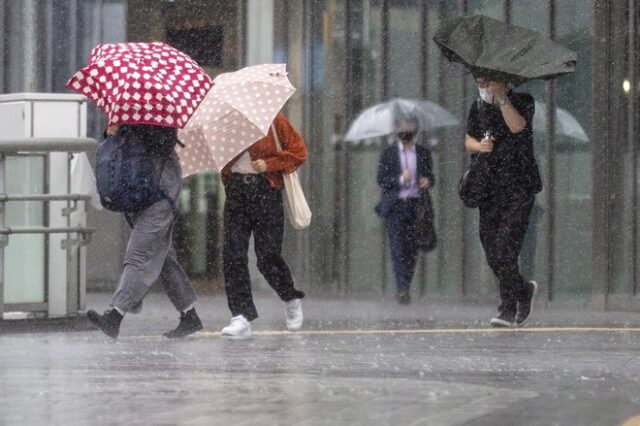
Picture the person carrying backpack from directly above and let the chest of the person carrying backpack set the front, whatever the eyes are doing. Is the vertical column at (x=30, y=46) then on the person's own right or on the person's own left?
on the person's own right

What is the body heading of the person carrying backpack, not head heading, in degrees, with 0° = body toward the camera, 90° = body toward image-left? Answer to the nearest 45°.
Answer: approximately 90°

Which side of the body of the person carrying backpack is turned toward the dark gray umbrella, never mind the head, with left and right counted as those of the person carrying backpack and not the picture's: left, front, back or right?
back

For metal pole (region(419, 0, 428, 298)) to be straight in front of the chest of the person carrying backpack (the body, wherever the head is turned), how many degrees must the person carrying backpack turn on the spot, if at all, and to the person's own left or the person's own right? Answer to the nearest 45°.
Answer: approximately 135° to the person's own right

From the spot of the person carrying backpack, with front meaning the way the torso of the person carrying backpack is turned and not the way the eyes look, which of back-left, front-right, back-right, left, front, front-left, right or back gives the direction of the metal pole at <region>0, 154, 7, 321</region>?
front-right

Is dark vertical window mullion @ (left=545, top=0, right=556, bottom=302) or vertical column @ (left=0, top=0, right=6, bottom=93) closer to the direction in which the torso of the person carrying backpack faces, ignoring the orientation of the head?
the vertical column
